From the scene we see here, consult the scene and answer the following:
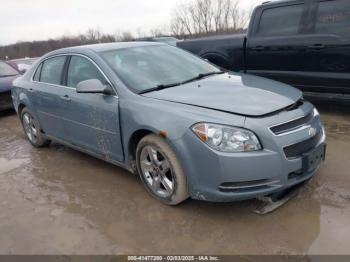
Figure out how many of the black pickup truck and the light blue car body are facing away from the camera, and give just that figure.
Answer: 0

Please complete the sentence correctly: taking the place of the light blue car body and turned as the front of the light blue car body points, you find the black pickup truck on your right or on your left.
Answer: on your left
